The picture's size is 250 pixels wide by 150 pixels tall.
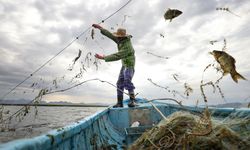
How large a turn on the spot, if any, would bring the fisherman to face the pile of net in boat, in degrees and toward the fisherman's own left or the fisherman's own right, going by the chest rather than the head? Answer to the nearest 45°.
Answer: approximately 90° to the fisherman's own left

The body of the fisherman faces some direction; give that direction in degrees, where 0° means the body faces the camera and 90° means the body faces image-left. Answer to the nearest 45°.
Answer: approximately 90°
